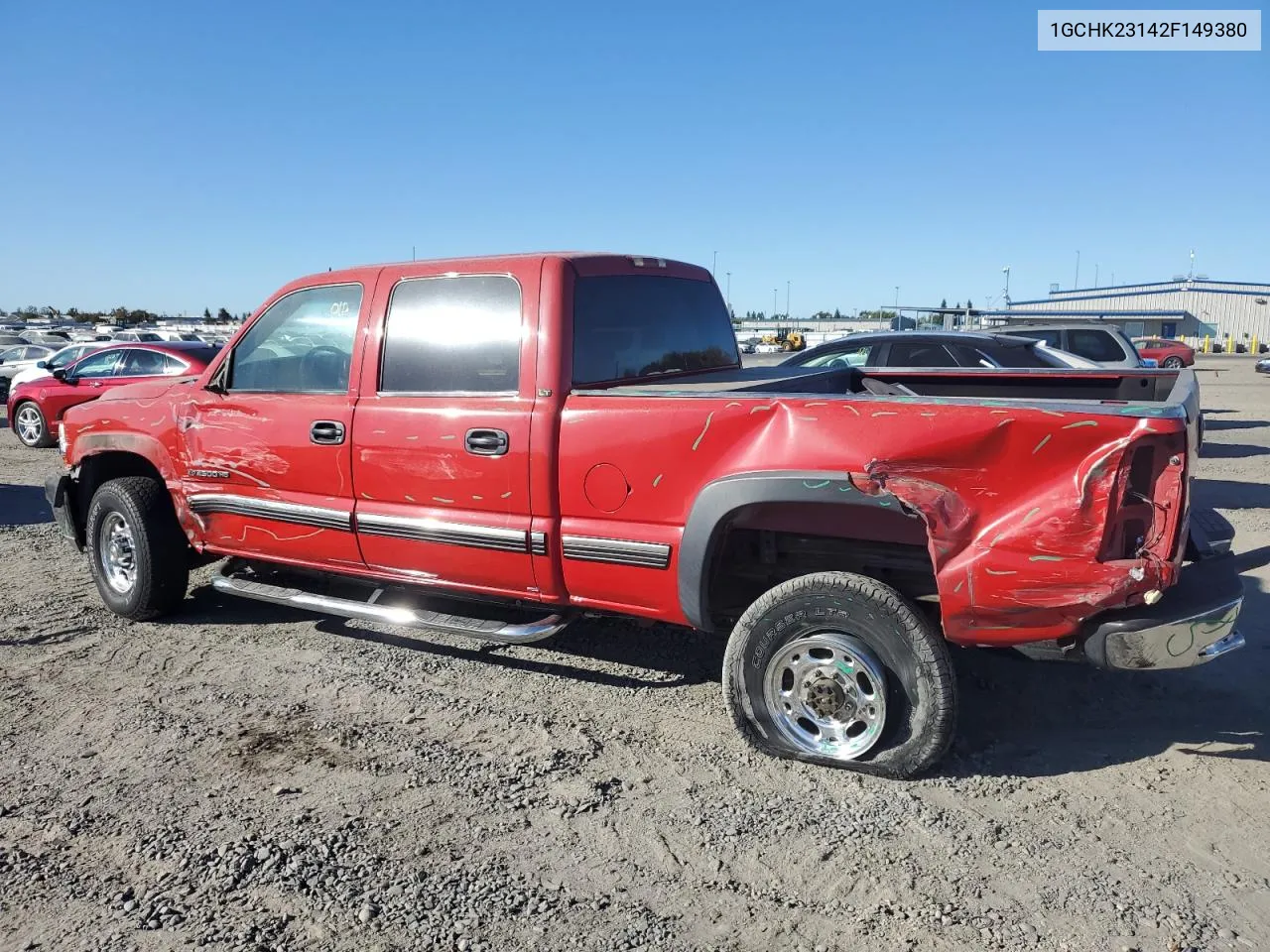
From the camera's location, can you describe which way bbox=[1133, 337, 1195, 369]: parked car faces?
facing to the left of the viewer

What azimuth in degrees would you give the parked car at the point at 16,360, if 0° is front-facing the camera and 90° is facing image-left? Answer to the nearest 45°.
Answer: approximately 90°

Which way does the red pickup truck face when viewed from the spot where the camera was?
facing away from the viewer and to the left of the viewer

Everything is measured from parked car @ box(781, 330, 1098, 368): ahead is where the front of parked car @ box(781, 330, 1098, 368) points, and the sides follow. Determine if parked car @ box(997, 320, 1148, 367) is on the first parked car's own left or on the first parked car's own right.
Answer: on the first parked car's own right

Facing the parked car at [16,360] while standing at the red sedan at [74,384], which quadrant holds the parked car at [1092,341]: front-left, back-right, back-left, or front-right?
back-right

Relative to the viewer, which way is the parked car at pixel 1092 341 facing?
to the viewer's left

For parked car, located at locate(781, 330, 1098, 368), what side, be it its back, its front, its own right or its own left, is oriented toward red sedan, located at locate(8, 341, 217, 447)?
front

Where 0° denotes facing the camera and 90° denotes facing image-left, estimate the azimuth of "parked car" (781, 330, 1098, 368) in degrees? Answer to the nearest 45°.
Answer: approximately 90°
